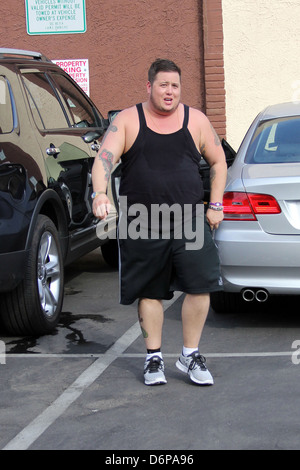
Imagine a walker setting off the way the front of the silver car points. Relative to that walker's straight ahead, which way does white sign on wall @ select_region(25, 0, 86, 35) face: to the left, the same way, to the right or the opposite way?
the opposite way

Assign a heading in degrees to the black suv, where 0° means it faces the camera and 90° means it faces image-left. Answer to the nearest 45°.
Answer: approximately 225°

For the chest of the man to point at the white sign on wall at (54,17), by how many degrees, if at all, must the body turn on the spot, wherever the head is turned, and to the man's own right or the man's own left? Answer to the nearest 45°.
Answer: approximately 180°

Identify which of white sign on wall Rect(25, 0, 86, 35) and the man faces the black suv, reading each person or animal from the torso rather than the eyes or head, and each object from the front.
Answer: the white sign on wall

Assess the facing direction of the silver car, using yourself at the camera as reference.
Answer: facing away from the viewer

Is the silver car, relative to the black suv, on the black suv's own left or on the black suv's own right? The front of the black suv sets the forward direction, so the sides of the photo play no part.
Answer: on the black suv's own right

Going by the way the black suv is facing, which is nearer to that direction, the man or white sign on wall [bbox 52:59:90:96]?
the white sign on wall

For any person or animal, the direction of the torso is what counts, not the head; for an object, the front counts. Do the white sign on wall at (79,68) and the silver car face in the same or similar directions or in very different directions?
very different directions

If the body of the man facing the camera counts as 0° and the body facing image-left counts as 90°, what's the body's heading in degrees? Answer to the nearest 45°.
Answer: approximately 0°

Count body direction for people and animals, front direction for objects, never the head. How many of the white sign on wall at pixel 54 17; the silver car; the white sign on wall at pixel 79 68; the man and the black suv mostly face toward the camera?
3

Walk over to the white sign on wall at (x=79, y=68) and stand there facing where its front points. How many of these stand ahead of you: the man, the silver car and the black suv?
3

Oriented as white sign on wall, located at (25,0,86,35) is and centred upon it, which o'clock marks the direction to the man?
The man is roughly at 12 o'clock from the white sign on wall.

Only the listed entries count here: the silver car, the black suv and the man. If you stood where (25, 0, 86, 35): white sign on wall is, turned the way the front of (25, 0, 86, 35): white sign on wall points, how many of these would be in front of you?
3
